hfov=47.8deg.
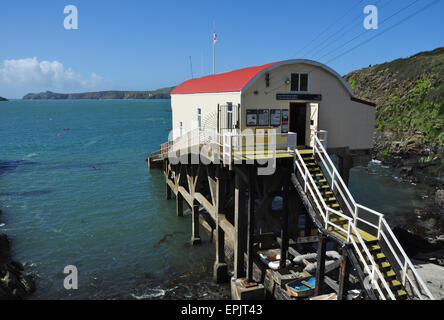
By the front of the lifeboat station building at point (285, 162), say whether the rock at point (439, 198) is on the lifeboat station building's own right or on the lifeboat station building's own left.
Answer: on the lifeboat station building's own left

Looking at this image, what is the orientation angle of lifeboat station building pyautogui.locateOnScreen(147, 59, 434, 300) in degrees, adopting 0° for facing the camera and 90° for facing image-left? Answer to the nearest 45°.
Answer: approximately 315°

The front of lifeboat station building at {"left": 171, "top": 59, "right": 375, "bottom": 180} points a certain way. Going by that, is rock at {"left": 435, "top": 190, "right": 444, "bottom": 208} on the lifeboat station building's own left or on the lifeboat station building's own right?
on the lifeboat station building's own left

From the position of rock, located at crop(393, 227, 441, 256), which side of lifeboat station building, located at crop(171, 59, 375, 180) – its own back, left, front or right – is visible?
left

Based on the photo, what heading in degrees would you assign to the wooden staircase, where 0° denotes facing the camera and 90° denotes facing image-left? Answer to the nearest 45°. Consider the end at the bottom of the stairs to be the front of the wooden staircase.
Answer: approximately 315°

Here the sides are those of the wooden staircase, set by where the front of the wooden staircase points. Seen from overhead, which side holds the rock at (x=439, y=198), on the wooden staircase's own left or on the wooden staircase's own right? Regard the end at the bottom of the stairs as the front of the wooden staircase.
on the wooden staircase's own left
